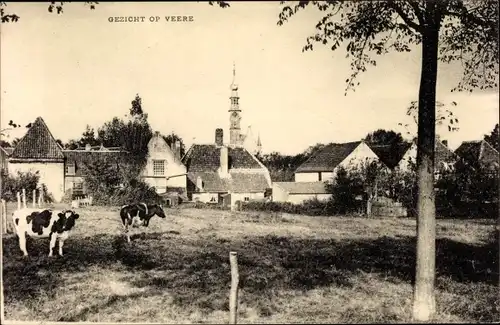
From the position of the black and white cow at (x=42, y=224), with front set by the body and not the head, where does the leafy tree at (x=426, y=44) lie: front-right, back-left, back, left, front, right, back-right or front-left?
front-right

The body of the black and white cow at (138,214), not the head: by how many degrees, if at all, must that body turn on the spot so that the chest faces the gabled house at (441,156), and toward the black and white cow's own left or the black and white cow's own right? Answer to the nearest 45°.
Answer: approximately 45° to the black and white cow's own left

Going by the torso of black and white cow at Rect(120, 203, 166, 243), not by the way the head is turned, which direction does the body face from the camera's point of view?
to the viewer's right

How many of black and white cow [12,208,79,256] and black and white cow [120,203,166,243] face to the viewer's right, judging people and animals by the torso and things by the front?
2

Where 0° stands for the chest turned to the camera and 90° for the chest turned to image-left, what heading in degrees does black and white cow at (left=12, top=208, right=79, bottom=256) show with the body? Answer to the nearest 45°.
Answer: approximately 270°
